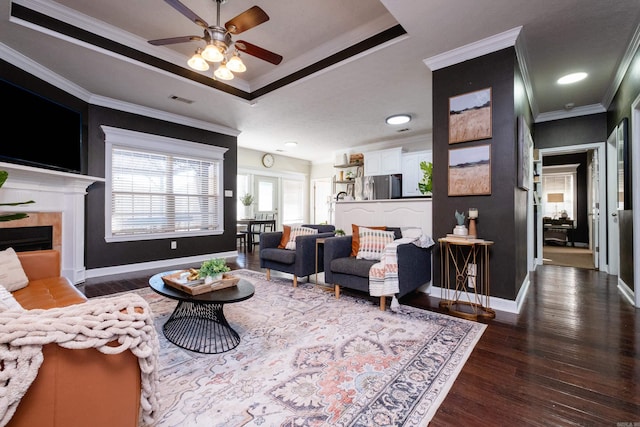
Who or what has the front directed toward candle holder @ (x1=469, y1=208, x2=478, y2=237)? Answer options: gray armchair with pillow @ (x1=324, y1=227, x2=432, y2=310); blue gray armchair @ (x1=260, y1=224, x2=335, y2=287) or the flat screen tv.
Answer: the flat screen tv

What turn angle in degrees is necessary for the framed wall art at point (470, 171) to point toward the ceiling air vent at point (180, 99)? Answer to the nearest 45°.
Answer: approximately 45° to its right

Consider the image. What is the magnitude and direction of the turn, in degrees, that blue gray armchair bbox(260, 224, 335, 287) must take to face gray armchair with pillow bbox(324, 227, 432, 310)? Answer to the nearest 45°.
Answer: approximately 90° to its left

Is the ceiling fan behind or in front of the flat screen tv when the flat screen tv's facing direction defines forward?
in front

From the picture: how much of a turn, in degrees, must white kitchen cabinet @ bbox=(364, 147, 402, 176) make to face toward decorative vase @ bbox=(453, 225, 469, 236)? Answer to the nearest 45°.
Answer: approximately 45° to its left

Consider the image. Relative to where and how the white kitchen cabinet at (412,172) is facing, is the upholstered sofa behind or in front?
in front

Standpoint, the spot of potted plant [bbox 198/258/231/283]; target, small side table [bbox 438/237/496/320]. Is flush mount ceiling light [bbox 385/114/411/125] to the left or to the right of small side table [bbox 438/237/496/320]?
left

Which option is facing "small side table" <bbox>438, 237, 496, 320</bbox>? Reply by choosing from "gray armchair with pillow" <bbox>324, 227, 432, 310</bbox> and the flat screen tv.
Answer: the flat screen tv
